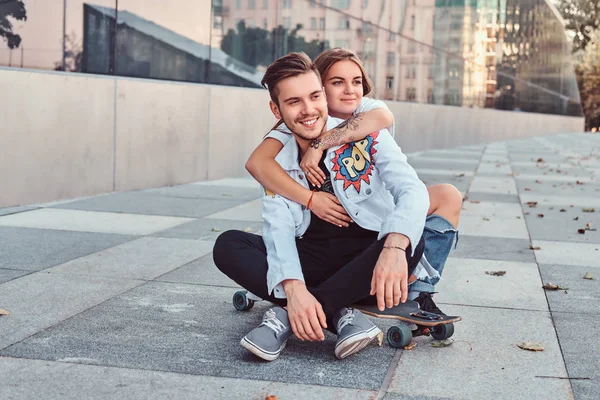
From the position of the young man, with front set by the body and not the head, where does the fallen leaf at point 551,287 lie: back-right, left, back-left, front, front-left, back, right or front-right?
back-left

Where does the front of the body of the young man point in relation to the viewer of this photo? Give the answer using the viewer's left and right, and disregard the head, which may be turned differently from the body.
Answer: facing the viewer

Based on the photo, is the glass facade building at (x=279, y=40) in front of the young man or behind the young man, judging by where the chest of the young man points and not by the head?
behind

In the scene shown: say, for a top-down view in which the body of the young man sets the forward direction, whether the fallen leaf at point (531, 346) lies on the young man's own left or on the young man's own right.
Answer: on the young man's own left

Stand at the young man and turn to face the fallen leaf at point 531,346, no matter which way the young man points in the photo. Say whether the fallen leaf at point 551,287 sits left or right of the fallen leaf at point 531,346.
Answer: left
